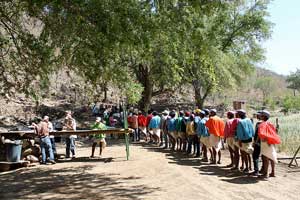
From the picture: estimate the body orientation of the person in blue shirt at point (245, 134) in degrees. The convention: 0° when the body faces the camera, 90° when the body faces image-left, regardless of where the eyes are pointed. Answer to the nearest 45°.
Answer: approximately 135°

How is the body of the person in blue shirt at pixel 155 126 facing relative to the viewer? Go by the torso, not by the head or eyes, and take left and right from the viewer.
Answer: facing away from the viewer and to the left of the viewer

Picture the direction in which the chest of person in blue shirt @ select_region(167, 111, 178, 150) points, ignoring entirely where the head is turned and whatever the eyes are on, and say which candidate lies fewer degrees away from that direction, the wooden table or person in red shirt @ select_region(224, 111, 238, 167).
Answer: the wooden table

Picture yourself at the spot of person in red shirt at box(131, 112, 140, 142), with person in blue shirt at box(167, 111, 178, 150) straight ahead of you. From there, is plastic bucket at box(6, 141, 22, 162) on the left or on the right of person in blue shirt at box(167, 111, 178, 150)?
right

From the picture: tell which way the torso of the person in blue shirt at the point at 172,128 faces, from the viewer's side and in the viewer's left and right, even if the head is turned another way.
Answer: facing away from the viewer and to the left of the viewer

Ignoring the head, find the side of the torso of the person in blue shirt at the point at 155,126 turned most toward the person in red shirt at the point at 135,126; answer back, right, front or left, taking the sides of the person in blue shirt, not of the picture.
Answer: front

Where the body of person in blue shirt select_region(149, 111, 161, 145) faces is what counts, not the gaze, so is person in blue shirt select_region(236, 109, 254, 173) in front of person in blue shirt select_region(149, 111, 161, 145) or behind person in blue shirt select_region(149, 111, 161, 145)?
behind
